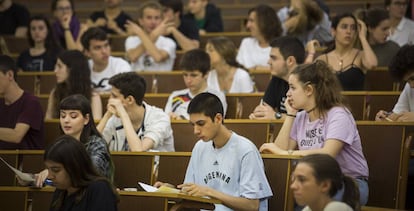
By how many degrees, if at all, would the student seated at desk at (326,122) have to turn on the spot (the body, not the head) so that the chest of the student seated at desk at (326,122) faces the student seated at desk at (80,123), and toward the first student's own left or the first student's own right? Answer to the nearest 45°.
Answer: approximately 45° to the first student's own right

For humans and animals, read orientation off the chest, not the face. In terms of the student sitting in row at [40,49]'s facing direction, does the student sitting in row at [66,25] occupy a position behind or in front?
behind

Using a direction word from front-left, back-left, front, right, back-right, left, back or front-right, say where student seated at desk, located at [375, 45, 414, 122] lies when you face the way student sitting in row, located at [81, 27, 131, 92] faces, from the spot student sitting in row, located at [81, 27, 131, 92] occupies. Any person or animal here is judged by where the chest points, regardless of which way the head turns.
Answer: left

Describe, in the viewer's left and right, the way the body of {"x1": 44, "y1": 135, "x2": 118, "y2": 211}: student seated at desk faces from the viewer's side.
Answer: facing the viewer and to the left of the viewer

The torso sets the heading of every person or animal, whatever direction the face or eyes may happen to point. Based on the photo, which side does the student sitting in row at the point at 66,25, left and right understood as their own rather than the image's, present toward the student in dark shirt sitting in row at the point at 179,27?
left

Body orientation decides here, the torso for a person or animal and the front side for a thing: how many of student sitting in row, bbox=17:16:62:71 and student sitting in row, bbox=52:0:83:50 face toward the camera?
2

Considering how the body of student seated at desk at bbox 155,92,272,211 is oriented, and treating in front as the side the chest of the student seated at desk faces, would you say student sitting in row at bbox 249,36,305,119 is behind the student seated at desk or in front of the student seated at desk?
behind

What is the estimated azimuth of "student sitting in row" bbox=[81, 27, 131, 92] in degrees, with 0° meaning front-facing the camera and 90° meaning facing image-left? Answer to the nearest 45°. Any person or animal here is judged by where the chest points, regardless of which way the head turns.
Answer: approximately 45°

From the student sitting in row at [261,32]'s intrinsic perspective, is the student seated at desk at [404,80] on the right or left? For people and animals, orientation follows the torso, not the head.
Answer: on their left

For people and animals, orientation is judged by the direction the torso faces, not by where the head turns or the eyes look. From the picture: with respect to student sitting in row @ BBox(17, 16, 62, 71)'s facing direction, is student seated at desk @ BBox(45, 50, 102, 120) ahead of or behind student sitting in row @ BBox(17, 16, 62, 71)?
ahead

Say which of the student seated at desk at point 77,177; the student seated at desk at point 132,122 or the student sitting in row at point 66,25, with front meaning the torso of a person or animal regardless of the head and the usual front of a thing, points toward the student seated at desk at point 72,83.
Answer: the student sitting in row
